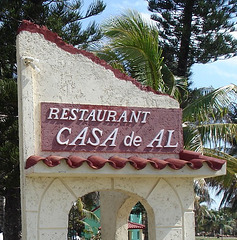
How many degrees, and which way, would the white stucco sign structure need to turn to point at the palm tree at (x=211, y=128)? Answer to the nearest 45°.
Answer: approximately 135° to its left

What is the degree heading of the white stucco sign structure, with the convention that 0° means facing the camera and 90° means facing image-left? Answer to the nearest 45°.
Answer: approximately 0°

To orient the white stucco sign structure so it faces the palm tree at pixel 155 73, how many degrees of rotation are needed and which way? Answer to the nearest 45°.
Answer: approximately 180°
